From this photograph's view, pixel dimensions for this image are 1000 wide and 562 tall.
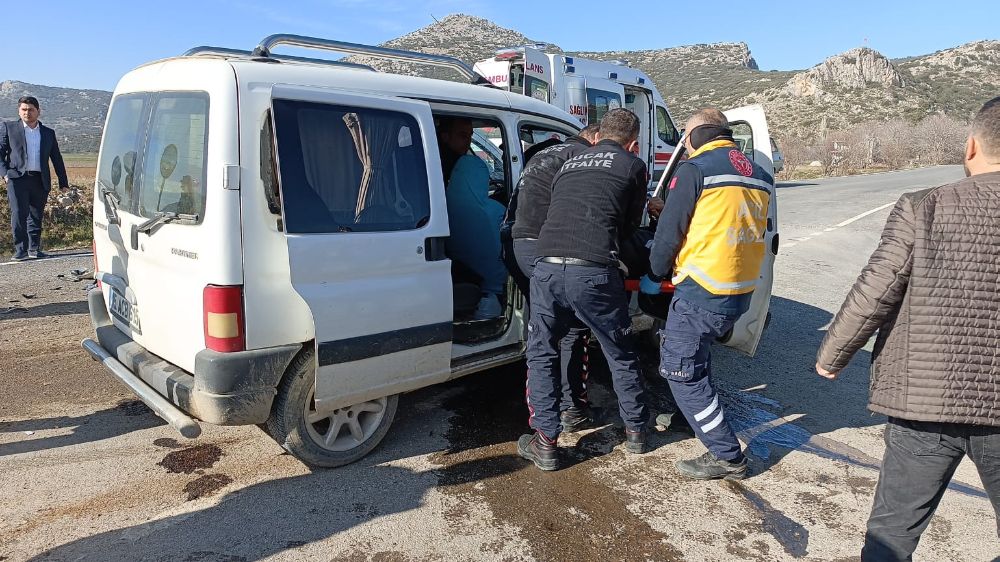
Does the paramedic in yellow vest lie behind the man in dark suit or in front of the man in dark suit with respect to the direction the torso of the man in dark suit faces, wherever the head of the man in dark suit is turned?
in front

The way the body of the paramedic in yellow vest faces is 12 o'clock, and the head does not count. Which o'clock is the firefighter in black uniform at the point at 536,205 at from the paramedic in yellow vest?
The firefighter in black uniform is roughly at 11 o'clock from the paramedic in yellow vest.

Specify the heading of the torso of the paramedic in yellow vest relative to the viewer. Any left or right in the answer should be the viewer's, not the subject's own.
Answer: facing away from the viewer and to the left of the viewer

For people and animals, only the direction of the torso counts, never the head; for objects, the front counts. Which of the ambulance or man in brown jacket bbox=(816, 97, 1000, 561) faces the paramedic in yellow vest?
the man in brown jacket

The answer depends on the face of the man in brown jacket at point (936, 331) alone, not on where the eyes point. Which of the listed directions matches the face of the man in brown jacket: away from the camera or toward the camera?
away from the camera

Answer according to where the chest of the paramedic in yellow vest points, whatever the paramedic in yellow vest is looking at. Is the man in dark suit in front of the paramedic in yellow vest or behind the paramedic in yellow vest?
in front

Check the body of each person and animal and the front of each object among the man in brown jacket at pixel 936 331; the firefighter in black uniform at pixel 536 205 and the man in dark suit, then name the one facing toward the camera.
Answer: the man in dark suit

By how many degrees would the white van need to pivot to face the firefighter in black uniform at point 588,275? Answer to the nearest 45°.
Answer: approximately 45° to its right

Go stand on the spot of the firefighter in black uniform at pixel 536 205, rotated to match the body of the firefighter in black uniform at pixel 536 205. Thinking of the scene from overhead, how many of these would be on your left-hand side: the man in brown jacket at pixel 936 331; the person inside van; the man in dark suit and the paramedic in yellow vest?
2

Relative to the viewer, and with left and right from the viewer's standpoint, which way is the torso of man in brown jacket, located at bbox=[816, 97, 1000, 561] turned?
facing away from the viewer and to the left of the viewer

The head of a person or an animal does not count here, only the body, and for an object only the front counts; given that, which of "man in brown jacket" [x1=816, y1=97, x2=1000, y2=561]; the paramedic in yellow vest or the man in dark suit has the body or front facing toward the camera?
the man in dark suit
